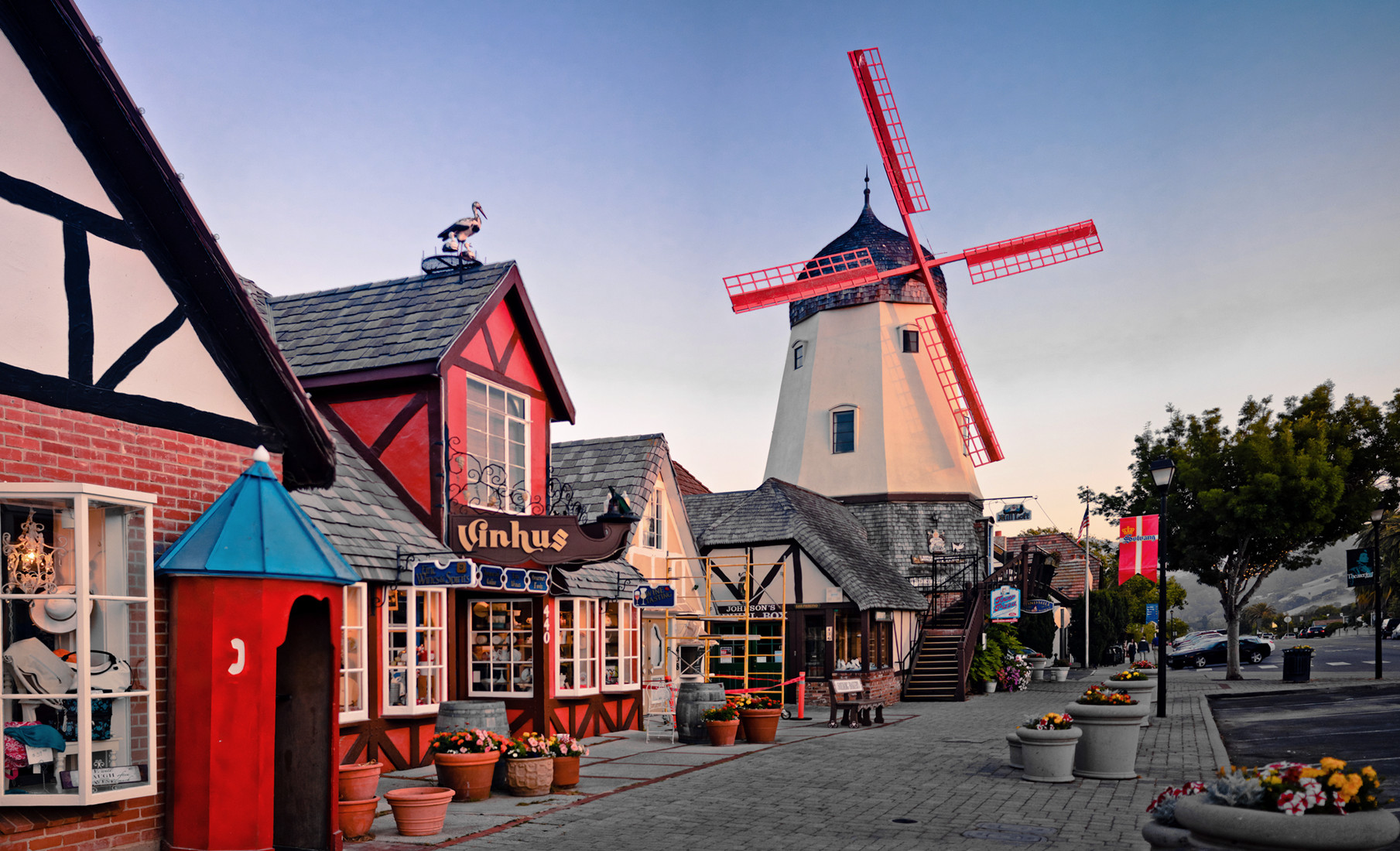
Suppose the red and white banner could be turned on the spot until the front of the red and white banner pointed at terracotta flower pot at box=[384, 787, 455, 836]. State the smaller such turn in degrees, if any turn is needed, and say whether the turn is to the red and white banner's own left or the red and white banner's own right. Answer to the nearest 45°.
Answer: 0° — it already faces it

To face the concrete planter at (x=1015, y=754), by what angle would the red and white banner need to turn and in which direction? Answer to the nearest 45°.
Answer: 0° — it already faces it

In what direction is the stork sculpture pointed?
to the viewer's right

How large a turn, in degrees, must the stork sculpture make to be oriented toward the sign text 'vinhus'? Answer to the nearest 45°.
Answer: approximately 90° to its right

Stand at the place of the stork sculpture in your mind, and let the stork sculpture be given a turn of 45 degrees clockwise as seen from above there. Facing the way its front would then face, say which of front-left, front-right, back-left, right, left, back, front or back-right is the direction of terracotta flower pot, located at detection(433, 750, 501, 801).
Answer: front-right

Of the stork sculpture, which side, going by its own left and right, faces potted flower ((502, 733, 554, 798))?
right

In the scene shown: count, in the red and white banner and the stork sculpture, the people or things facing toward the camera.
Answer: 1
